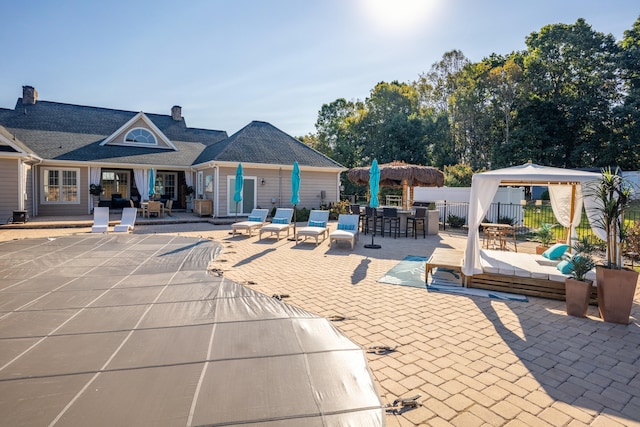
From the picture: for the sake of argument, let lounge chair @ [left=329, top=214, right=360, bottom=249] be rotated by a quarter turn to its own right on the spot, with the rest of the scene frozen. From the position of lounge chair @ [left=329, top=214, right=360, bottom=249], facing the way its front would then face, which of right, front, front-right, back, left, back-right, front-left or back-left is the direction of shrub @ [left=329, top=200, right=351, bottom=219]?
front-right

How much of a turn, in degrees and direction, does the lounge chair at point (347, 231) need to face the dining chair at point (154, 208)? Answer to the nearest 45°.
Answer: approximately 90° to its right

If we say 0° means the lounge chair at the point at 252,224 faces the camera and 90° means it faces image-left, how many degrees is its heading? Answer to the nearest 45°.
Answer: approximately 45°

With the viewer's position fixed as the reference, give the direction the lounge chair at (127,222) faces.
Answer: facing the viewer and to the left of the viewer

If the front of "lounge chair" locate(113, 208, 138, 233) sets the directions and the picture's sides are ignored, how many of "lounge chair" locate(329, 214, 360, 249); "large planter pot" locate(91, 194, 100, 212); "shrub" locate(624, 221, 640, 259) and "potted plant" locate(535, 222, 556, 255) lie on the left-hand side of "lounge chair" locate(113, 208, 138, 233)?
3

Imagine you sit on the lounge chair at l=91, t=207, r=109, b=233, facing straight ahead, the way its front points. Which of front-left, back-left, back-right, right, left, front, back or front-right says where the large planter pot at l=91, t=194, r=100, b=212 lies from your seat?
back

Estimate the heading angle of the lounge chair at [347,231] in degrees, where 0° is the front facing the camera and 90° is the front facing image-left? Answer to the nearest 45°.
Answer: approximately 45°

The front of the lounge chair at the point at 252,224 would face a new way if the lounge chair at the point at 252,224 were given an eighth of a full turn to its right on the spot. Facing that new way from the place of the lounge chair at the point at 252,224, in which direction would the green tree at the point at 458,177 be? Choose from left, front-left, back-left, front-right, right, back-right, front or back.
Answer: back-right

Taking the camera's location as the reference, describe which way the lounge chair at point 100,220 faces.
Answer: facing the viewer

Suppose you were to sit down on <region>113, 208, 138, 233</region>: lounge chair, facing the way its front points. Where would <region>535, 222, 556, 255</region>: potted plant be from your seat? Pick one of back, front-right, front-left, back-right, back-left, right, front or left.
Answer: left

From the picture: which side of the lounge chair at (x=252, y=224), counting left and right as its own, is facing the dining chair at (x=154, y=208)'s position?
right
